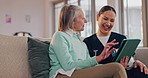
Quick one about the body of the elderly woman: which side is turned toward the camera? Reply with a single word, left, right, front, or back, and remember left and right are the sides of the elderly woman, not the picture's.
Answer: right

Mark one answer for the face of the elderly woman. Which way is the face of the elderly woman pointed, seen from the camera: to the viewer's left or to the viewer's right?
to the viewer's right
